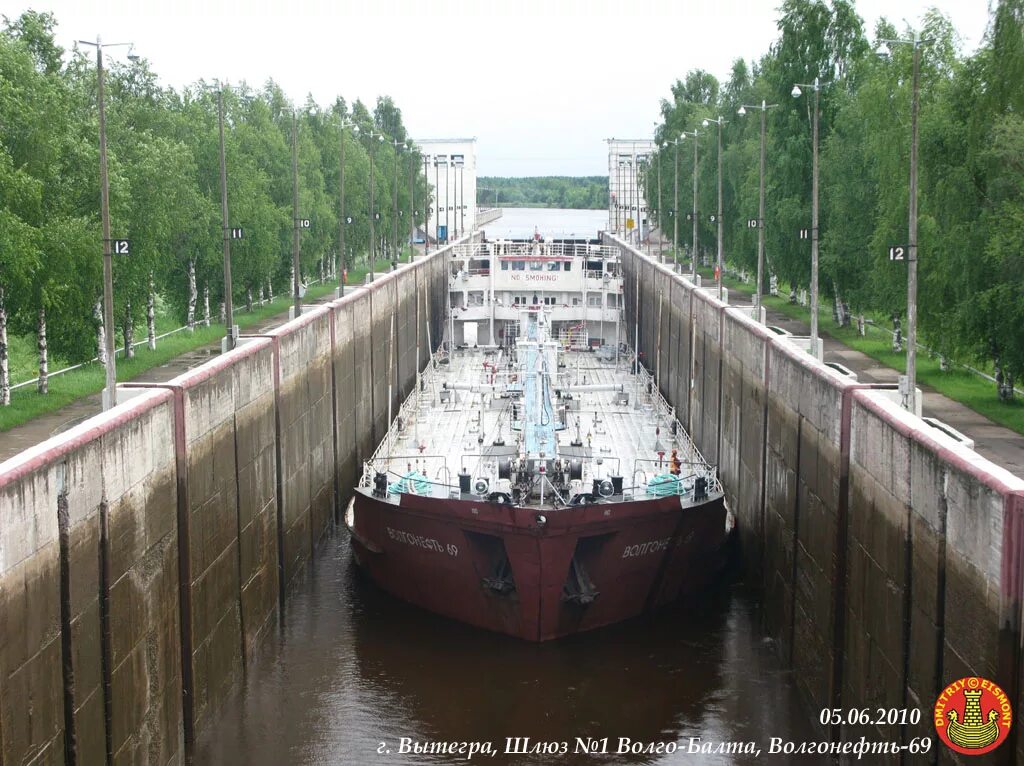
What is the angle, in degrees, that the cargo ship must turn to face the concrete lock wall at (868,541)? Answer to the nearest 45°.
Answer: approximately 45° to its left

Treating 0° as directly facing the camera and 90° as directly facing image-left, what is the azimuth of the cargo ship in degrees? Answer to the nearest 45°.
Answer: approximately 0°

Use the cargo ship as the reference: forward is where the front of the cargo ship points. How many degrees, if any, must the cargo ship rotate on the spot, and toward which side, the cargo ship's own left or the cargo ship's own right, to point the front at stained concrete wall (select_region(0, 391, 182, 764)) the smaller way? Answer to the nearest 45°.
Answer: approximately 45° to the cargo ship's own right
